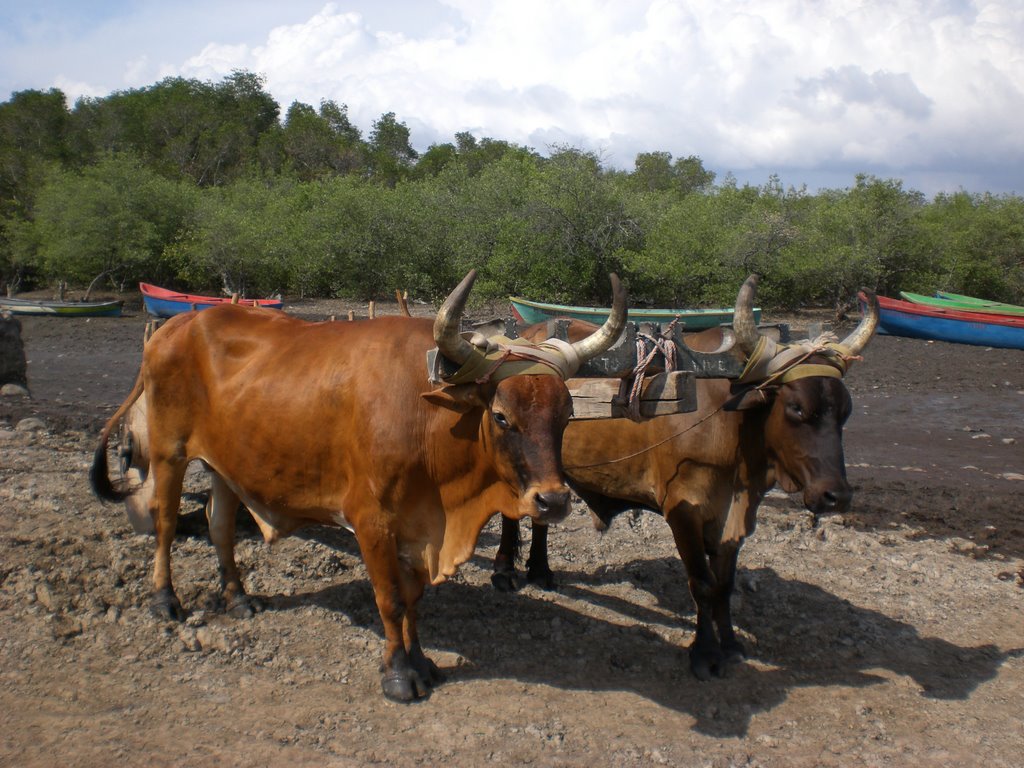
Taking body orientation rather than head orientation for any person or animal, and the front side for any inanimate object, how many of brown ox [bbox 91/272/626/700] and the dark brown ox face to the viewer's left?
0

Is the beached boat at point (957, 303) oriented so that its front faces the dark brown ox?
no

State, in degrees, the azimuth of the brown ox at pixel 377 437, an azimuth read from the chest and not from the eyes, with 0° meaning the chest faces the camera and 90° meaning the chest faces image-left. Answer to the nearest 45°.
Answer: approximately 315°

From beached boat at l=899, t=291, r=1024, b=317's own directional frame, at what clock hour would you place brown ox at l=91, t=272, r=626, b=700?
The brown ox is roughly at 9 o'clock from the beached boat.

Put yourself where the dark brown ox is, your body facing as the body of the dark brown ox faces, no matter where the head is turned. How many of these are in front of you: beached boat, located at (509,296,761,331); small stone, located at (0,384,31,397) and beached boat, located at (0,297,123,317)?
0

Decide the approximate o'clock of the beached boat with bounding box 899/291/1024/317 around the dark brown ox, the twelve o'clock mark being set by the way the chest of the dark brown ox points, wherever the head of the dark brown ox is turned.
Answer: The beached boat is roughly at 8 o'clock from the dark brown ox.

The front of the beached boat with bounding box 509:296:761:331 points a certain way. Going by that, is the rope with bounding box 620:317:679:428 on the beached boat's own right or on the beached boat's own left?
on the beached boat's own left

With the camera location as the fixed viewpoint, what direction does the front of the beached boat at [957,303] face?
facing to the left of the viewer

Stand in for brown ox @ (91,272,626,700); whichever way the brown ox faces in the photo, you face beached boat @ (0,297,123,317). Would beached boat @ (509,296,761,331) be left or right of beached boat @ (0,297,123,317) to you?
right

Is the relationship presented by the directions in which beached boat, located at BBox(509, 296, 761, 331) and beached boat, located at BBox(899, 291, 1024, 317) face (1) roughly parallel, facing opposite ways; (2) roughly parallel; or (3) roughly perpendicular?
roughly parallel

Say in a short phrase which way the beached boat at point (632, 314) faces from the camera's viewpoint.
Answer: facing to the left of the viewer

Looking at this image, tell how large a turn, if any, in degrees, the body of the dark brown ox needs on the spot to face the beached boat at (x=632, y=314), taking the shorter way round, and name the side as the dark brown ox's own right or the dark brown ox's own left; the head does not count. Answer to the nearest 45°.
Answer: approximately 135° to the dark brown ox's own left

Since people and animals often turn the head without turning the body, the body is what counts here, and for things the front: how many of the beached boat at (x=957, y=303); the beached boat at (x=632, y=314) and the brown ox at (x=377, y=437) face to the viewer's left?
2

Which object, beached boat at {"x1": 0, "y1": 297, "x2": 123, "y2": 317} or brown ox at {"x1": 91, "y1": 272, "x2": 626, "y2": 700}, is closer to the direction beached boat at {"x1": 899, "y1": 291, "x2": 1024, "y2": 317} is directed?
the beached boat

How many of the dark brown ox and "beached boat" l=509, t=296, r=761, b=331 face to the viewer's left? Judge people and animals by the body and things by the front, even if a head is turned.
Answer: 1

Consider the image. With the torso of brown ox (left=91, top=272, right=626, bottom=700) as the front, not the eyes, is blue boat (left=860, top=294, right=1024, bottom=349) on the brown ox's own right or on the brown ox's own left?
on the brown ox's own left

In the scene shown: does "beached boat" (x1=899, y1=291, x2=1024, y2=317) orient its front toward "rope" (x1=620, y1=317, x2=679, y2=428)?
no

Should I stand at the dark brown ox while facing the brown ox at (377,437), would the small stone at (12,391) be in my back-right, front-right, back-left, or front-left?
front-right

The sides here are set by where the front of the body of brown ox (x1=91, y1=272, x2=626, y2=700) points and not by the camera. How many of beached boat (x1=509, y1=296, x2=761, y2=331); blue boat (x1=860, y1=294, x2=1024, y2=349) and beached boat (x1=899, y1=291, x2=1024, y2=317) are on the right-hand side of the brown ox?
0

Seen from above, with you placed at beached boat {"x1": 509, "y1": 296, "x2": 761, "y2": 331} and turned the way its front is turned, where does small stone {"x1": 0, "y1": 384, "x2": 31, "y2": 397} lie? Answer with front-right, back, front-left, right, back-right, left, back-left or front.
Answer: front-left
